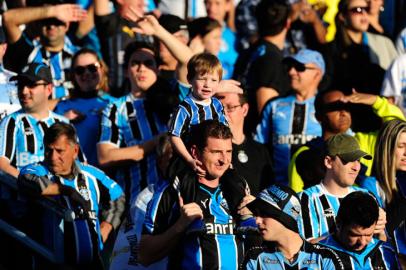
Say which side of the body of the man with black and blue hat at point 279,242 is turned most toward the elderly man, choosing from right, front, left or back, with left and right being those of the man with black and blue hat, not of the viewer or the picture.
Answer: right

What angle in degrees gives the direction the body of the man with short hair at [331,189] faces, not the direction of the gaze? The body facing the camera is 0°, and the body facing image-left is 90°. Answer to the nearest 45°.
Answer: approximately 315°

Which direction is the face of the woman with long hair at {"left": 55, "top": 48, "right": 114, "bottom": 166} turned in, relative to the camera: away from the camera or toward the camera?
toward the camera

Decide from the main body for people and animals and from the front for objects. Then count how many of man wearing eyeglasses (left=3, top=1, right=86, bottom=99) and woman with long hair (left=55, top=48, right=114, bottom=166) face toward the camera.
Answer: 2

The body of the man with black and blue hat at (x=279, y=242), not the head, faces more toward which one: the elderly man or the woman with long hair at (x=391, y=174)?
the elderly man

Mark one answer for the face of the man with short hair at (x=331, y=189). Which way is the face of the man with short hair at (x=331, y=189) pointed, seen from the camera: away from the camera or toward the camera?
toward the camera

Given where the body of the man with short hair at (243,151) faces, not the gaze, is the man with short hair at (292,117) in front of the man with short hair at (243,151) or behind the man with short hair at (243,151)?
behind

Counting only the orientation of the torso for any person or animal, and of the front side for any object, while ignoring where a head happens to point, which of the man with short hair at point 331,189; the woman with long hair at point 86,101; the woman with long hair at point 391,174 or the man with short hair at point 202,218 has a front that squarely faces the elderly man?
the woman with long hair at point 86,101

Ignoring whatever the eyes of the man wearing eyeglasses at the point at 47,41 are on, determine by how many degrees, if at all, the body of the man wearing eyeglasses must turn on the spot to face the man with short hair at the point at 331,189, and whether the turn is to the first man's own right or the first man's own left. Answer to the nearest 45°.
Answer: approximately 45° to the first man's own left

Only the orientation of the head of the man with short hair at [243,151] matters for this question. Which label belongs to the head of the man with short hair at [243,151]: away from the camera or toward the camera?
toward the camera

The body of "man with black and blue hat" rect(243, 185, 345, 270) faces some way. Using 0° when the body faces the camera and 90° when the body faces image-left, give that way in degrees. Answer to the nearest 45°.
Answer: approximately 45°

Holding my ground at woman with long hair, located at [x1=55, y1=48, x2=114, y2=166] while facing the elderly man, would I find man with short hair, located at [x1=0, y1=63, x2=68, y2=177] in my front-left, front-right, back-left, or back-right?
front-right

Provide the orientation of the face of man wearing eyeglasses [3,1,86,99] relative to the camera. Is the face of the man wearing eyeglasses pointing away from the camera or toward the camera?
toward the camera

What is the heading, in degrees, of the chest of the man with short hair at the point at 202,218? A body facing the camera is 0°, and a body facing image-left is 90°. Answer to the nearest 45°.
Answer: approximately 315°
